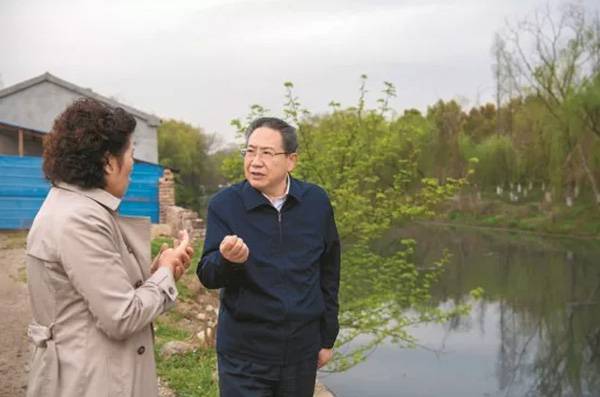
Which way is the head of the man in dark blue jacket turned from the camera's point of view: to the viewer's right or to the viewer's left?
to the viewer's left

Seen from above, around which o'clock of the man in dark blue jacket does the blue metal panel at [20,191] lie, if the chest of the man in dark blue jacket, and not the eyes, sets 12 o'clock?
The blue metal panel is roughly at 5 o'clock from the man in dark blue jacket.

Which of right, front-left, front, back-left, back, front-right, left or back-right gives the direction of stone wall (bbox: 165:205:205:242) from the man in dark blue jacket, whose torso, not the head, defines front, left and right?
back

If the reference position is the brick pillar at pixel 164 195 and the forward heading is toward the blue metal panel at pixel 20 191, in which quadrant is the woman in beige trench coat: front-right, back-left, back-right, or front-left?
front-left

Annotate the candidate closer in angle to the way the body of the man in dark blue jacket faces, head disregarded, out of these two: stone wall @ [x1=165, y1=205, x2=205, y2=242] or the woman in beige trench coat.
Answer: the woman in beige trench coat

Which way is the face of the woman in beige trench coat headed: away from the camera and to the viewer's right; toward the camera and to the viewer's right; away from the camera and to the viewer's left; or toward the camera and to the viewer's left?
away from the camera and to the viewer's right

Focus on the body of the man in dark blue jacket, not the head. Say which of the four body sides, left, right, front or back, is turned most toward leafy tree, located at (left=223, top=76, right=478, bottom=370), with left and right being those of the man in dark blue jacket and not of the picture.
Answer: back

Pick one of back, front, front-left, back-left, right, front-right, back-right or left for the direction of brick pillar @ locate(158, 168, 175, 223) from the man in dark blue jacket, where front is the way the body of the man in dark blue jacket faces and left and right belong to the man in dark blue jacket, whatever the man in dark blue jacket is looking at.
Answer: back

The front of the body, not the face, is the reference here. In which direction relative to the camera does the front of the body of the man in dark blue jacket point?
toward the camera

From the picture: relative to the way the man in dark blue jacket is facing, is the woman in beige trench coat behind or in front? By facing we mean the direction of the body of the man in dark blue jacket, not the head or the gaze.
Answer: in front
